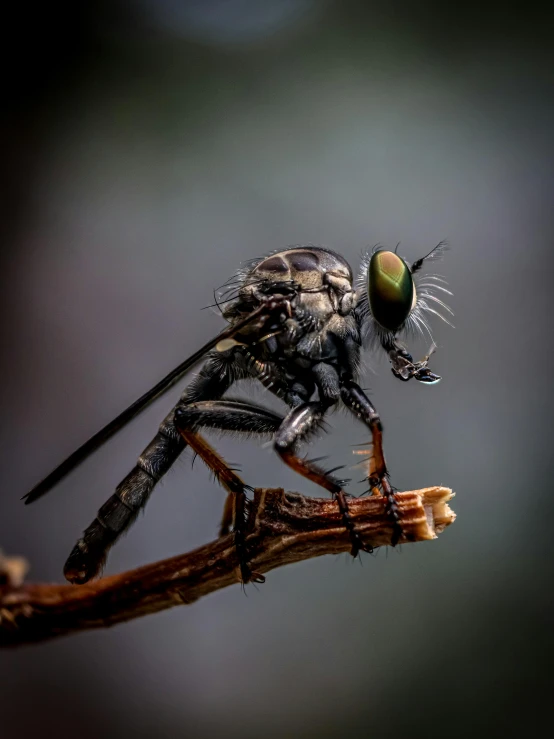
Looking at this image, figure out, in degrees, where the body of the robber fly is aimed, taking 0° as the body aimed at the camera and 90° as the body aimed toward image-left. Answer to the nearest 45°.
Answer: approximately 270°
